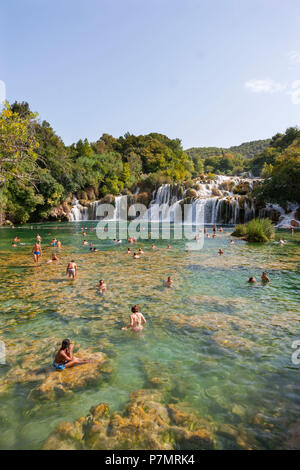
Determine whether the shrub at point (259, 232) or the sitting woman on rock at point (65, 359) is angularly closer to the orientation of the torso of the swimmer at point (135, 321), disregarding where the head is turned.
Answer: the shrub

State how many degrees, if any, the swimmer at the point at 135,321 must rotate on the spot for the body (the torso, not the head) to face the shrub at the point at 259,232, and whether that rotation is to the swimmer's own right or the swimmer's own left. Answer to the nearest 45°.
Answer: approximately 45° to the swimmer's own right

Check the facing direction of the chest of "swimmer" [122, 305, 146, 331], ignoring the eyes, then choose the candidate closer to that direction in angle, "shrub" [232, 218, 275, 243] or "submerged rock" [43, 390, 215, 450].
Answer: the shrub

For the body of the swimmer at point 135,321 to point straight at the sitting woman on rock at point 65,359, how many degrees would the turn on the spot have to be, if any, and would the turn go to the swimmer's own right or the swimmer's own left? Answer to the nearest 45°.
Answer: approximately 135° to the swimmer's own left

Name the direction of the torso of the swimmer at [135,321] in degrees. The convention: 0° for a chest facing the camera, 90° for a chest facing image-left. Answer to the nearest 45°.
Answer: approximately 180°

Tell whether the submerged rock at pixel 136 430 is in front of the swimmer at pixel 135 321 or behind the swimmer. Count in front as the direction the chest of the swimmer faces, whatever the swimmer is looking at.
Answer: behind
